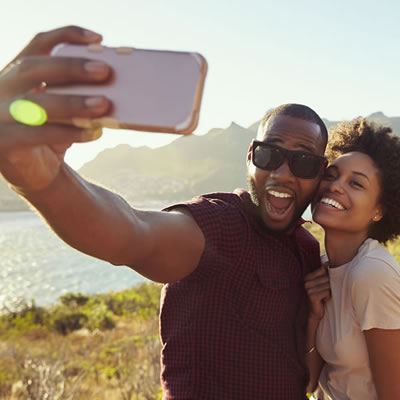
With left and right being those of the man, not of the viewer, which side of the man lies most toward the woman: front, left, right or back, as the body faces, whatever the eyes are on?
left

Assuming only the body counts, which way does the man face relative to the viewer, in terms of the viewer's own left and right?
facing the viewer and to the right of the viewer

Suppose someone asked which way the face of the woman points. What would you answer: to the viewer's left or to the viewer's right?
to the viewer's left

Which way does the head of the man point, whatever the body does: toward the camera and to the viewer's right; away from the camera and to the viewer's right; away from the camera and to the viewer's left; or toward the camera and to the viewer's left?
toward the camera and to the viewer's left

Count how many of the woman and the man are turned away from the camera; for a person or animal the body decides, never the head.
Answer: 0

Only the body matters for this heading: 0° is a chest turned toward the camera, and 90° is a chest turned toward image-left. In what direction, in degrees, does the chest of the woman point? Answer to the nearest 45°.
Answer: approximately 45°

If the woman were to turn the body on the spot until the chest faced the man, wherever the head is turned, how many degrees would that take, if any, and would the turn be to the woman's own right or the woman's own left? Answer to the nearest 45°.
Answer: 0° — they already face them
